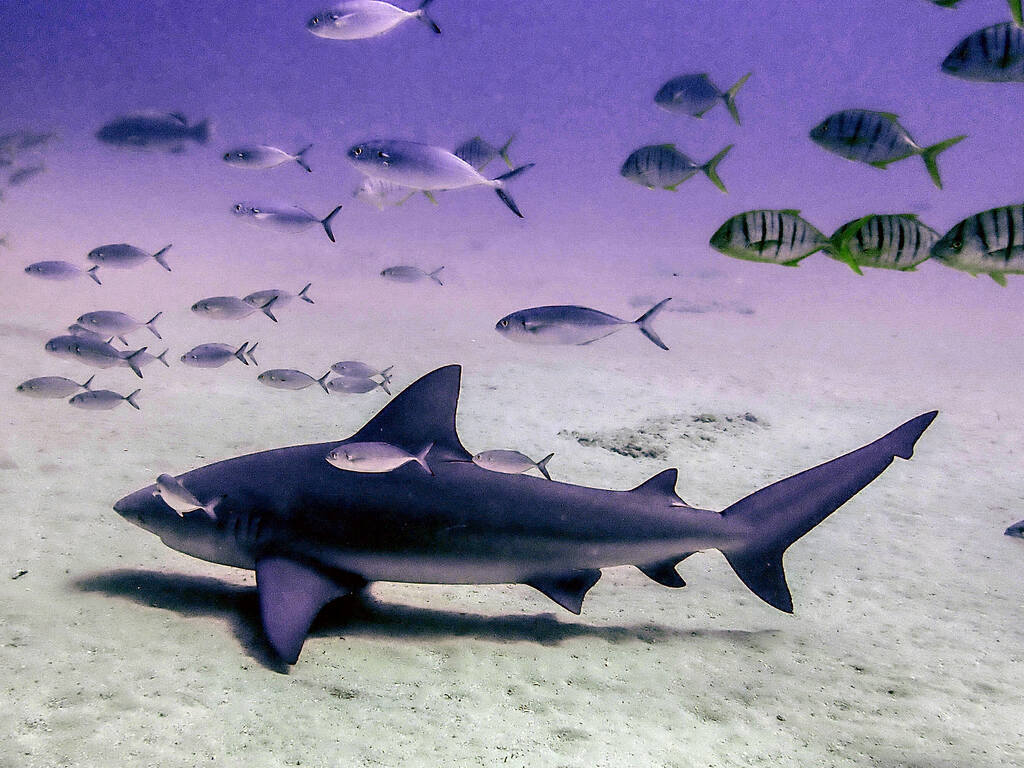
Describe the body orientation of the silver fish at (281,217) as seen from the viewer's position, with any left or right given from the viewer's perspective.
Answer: facing to the left of the viewer

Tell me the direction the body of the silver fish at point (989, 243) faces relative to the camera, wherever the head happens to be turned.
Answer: to the viewer's left

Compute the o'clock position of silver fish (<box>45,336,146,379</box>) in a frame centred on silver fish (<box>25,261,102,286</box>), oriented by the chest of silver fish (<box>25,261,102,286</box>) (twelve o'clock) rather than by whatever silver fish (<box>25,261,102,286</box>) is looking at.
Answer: silver fish (<box>45,336,146,379</box>) is roughly at 9 o'clock from silver fish (<box>25,261,102,286</box>).

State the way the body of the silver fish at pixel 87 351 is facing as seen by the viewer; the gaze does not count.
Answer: to the viewer's left

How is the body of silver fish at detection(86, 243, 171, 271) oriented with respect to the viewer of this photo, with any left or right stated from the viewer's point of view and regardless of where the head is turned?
facing to the left of the viewer

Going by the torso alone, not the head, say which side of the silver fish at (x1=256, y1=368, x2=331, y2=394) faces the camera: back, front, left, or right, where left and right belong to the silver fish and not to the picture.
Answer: left

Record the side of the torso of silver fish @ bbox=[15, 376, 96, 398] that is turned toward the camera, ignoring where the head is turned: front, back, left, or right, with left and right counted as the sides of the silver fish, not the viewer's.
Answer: left

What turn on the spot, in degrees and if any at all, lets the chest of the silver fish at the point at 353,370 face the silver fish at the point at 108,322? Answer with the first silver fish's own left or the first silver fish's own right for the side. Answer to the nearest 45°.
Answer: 0° — it already faces it

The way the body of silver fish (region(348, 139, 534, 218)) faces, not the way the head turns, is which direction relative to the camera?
to the viewer's left
